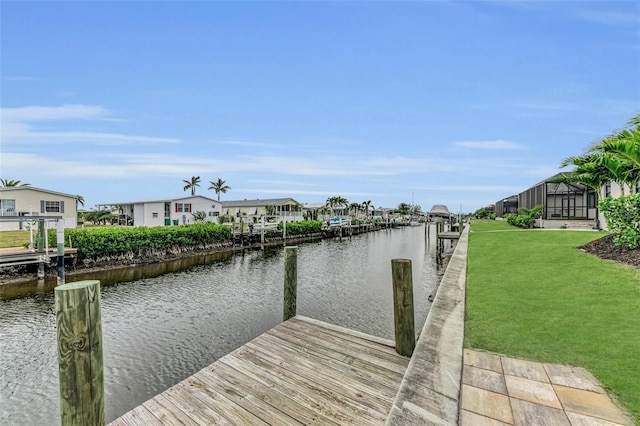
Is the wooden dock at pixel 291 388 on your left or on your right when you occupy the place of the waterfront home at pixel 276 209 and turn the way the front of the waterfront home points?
on your right

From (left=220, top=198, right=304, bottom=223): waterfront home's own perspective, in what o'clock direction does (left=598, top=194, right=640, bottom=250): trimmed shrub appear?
The trimmed shrub is roughly at 1 o'clock from the waterfront home.

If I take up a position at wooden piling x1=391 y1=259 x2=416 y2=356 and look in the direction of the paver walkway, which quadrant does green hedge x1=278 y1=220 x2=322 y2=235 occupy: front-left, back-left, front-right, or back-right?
back-left

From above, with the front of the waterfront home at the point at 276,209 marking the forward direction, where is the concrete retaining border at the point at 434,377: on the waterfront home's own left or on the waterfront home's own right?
on the waterfront home's own right

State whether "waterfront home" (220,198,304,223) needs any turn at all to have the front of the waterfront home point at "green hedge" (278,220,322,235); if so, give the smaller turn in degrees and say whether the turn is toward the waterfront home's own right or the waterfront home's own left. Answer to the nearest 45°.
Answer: approximately 45° to the waterfront home's own right

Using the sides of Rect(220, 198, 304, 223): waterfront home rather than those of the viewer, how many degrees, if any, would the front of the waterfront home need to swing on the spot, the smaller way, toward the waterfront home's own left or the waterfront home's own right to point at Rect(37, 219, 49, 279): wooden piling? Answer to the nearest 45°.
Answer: approximately 90° to the waterfront home's own right

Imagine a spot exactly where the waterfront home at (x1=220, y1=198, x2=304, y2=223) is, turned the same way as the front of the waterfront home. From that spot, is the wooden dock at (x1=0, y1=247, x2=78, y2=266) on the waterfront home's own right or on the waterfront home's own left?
on the waterfront home's own right

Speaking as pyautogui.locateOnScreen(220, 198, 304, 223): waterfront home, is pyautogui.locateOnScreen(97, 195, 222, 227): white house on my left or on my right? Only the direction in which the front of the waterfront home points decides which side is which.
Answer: on my right

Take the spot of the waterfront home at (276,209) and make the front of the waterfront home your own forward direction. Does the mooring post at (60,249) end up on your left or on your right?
on your right

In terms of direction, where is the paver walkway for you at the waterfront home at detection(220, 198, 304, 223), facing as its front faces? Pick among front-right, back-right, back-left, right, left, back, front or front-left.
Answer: front-right

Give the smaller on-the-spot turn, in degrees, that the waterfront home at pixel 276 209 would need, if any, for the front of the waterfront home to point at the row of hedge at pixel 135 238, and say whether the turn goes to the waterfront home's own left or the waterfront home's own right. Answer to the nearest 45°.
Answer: approximately 45° to the waterfront home's own right

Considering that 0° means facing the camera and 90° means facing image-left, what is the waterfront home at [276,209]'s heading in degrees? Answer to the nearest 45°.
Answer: approximately 315°

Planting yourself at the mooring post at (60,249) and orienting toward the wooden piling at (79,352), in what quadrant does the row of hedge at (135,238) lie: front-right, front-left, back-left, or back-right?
back-left

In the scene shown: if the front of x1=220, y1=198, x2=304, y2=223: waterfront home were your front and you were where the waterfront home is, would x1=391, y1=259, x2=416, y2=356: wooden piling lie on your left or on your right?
on your right

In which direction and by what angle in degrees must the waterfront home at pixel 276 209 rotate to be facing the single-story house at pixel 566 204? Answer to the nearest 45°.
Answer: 0° — it already faces it
